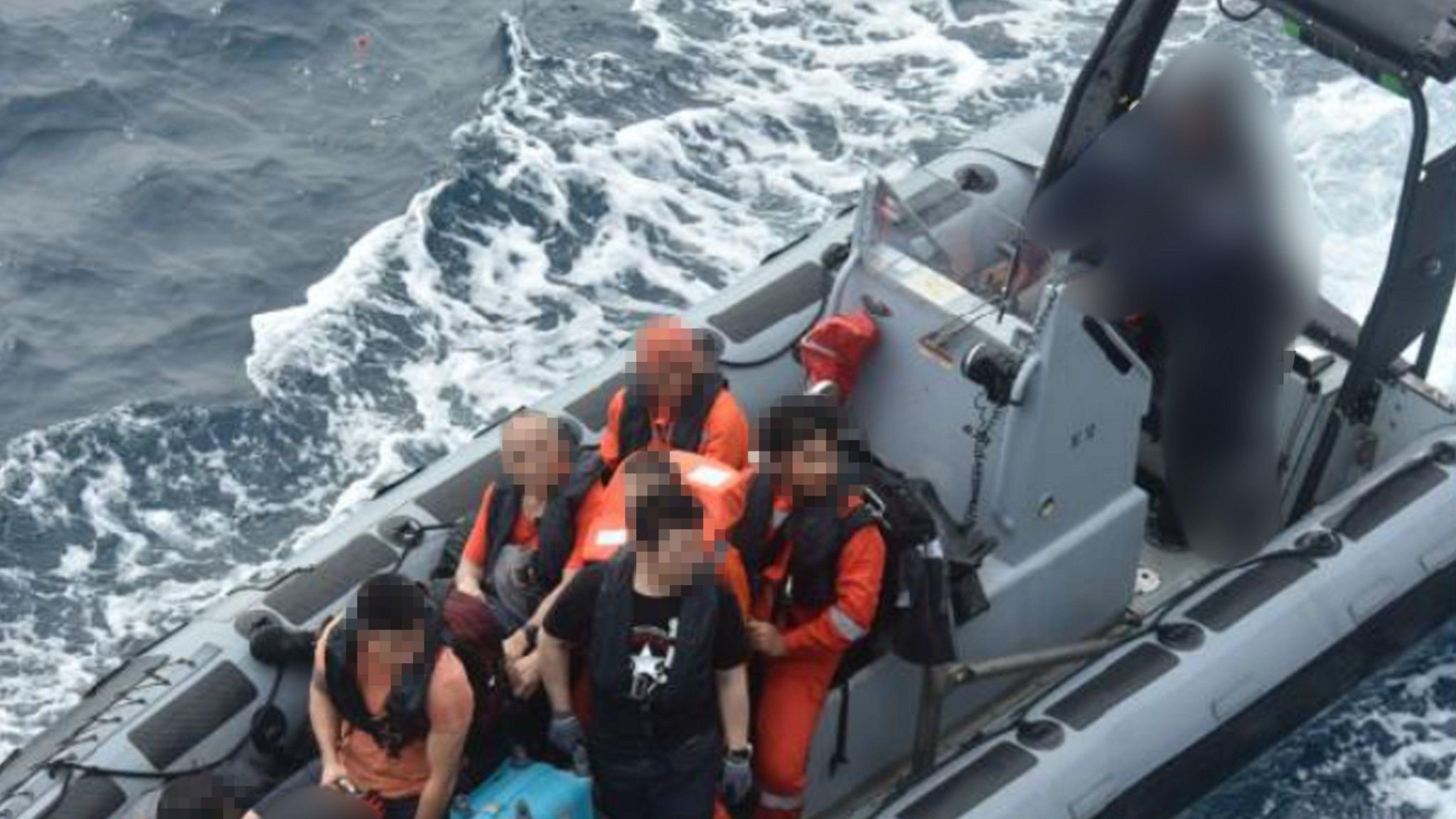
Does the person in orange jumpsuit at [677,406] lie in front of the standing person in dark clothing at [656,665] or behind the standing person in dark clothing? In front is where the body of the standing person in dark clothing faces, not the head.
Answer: behind

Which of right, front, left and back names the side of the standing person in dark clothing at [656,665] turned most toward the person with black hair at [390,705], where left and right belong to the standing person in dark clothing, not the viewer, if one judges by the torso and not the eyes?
right

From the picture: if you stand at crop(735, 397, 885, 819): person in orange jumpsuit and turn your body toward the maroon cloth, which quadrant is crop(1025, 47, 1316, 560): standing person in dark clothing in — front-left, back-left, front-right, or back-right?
back-right

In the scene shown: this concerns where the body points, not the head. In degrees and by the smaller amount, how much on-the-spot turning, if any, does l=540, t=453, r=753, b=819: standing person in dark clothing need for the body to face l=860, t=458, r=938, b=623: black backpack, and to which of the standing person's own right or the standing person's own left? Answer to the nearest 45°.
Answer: approximately 135° to the standing person's own left

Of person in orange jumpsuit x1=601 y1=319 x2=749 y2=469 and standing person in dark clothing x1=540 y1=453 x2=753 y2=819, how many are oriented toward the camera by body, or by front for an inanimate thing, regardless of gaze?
2

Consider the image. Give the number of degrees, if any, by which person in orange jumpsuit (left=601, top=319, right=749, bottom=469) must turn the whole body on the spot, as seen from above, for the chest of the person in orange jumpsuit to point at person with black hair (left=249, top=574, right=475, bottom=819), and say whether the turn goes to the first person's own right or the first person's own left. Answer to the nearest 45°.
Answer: approximately 45° to the first person's own right

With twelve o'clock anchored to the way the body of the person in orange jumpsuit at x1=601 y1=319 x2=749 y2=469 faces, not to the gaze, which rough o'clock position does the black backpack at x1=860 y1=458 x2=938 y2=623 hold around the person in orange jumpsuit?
The black backpack is roughly at 10 o'clock from the person in orange jumpsuit.

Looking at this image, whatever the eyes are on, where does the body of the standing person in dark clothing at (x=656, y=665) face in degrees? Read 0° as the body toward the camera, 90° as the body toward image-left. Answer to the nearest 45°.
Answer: approximately 0°
